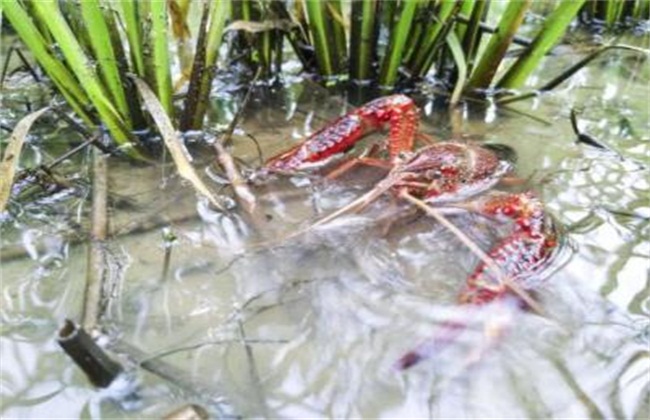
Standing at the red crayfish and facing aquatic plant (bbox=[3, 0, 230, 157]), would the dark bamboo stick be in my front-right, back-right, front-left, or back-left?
front-left

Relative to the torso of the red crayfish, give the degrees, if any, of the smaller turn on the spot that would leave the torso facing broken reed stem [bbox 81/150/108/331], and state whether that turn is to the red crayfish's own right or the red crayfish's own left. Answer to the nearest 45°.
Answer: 0° — it already faces it

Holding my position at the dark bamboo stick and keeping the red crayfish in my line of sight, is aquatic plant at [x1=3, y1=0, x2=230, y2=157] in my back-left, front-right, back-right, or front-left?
front-left
